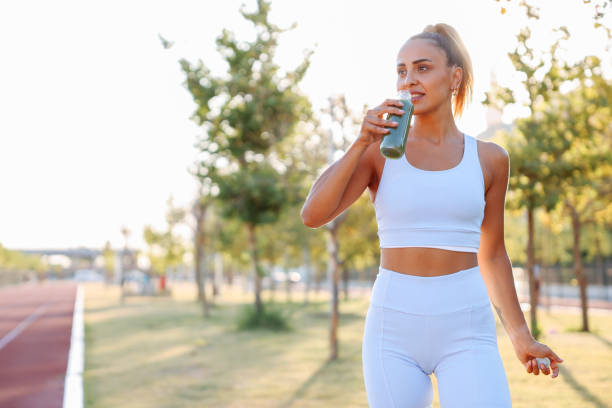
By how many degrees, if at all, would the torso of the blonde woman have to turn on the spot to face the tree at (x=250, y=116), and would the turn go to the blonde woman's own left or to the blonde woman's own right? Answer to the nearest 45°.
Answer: approximately 180°

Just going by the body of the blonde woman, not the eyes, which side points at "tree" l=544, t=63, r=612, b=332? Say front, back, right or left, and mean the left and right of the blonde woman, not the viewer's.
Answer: back

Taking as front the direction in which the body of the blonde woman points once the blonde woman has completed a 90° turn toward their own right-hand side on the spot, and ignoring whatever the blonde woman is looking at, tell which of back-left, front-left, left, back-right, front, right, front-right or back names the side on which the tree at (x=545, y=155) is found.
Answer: right

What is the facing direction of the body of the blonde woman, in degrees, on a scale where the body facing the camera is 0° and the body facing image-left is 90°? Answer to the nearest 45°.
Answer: approximately 0°
